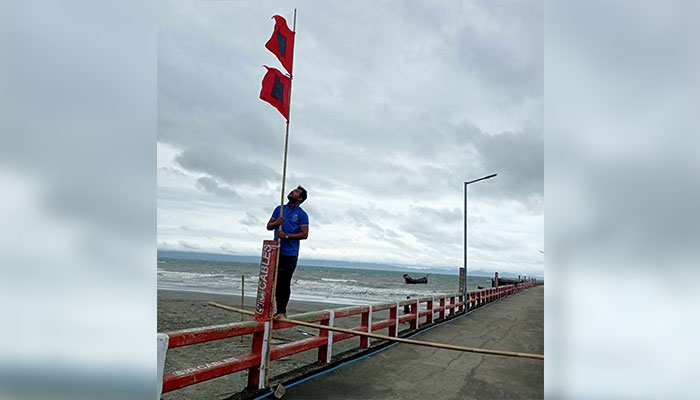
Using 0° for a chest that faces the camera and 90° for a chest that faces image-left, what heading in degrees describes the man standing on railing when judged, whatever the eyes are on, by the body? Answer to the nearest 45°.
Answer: approximately 45°
